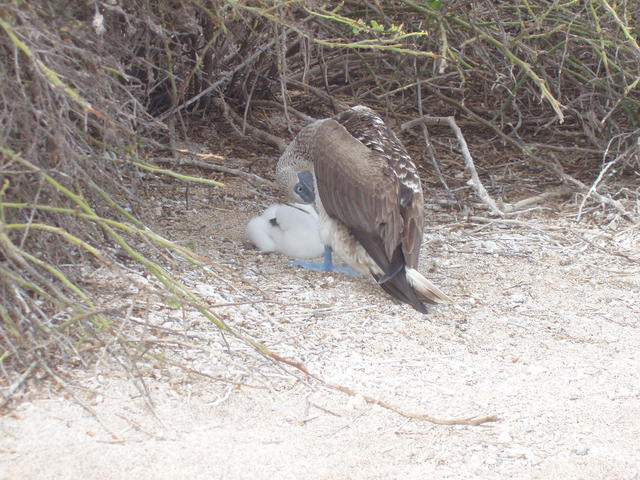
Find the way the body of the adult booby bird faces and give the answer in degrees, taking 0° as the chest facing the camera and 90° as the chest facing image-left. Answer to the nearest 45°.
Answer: approximately 135°
